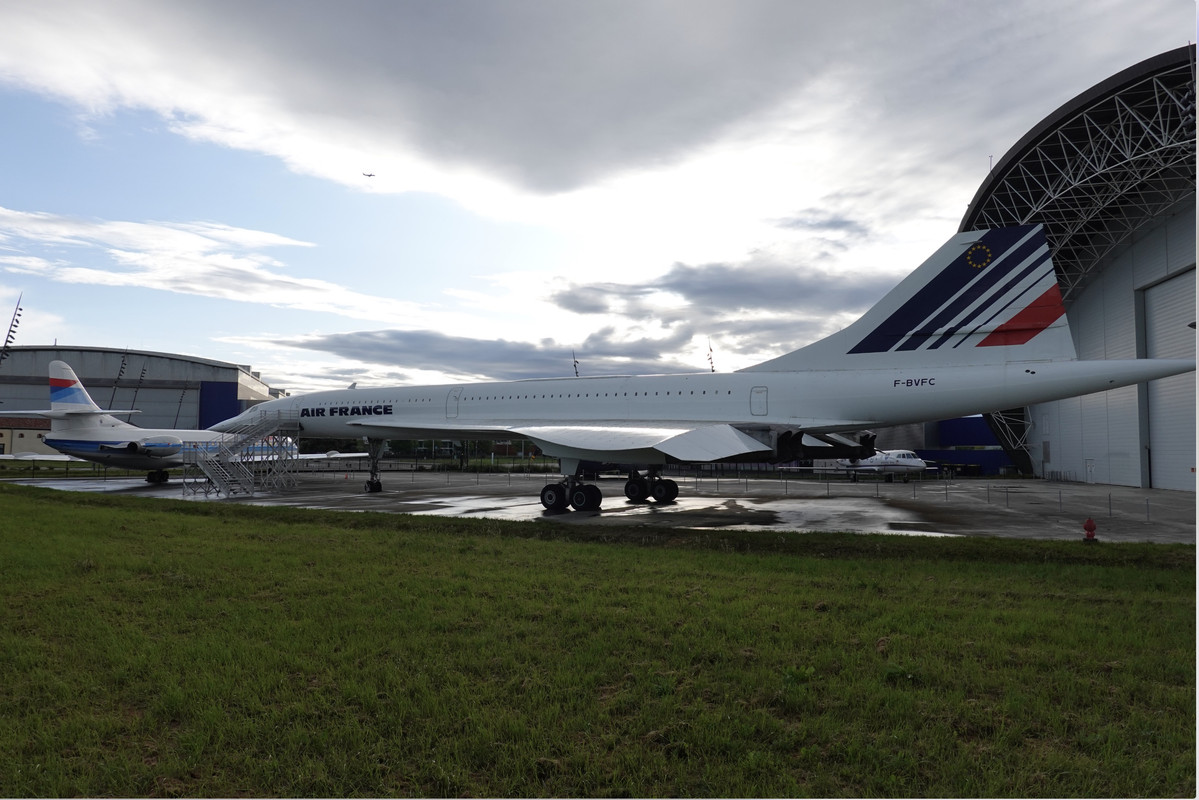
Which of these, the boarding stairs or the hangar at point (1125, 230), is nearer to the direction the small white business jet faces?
the hangar

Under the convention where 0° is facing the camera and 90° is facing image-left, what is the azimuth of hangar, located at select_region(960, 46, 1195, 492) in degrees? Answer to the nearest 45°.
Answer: approximately 45°

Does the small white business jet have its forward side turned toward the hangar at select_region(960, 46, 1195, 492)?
yes

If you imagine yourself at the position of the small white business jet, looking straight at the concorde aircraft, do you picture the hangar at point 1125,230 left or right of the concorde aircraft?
left

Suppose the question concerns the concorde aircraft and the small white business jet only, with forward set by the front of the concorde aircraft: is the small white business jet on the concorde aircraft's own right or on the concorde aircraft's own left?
on the concorde aircraft's own right

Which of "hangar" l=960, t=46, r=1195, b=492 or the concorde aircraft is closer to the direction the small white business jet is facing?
the hangar

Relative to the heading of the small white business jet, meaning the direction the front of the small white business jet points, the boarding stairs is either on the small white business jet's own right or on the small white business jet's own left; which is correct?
on the small white business jet's own right

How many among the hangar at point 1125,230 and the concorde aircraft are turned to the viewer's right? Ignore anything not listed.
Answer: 0

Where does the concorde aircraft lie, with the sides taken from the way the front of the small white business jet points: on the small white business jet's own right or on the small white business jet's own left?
on the small white business jet's own right

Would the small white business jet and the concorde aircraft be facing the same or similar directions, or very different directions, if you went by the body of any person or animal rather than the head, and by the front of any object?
very different directions

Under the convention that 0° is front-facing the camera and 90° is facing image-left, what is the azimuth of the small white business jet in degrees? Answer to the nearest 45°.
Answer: approximately 315°

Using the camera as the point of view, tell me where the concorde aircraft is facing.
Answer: facing away from the viewer and to the left of the viewer

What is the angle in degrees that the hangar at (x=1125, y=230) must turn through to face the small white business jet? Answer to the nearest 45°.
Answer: approximately 90° to its right

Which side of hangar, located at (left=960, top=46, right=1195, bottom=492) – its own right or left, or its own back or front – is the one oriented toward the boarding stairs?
front

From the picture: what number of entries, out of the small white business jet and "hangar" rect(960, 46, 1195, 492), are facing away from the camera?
0
